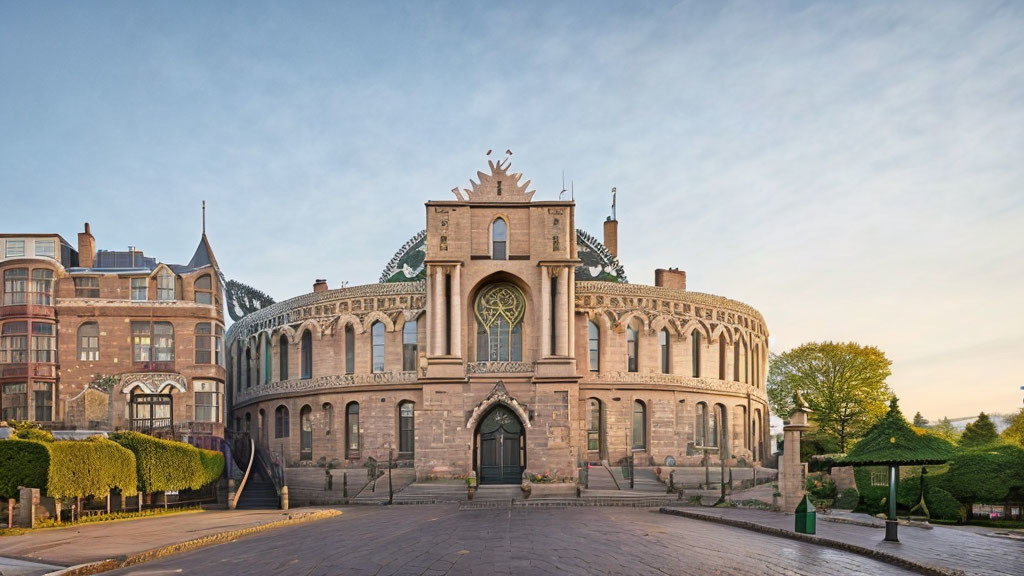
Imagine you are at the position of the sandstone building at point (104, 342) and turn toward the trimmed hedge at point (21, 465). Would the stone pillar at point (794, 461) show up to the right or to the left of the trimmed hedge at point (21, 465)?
left

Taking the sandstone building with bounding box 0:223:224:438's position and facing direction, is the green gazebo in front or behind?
in front

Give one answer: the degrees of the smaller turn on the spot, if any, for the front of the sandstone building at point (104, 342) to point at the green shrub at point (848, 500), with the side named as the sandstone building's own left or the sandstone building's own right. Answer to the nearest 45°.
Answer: approximately 45° to the sandstone building's own left

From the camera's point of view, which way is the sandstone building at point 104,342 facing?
toward the camera

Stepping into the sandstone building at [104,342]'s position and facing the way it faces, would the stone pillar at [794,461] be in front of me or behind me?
in front

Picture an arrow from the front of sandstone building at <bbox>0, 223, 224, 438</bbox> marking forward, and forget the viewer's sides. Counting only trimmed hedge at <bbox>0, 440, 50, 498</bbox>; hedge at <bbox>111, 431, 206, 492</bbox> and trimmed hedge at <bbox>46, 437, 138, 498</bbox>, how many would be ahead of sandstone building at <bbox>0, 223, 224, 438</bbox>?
3

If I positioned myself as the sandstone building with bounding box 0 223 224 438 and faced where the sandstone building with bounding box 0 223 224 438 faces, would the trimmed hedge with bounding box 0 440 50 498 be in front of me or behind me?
in front

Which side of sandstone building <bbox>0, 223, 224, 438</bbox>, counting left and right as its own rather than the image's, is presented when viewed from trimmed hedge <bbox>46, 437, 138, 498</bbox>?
front
